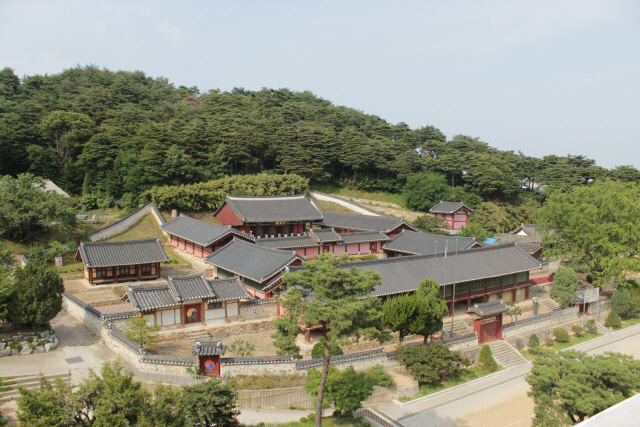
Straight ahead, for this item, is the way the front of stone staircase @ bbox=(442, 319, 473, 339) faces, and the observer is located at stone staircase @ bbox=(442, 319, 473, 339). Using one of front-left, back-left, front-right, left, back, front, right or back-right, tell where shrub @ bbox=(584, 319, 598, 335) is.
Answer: left

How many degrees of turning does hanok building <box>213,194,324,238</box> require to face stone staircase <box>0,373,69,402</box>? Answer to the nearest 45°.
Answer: approximately 45° to its right

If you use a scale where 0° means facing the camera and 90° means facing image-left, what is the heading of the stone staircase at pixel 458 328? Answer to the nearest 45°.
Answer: approximately 315°

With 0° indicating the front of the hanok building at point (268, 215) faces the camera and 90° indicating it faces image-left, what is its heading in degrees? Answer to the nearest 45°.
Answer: approximately 315°

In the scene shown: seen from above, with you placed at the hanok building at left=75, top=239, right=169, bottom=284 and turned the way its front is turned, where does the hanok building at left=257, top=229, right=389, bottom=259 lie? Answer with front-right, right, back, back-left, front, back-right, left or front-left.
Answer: left

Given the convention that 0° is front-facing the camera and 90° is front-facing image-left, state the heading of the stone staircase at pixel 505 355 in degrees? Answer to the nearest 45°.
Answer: approximately 315°

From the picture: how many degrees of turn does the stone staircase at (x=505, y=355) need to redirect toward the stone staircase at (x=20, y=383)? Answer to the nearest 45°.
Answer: approximately 90° to its right

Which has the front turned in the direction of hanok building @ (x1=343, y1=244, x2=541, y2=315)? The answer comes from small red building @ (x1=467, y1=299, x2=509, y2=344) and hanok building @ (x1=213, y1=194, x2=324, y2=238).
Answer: hanok building @ (x1=213, y1=194, x2=324, y2=238)

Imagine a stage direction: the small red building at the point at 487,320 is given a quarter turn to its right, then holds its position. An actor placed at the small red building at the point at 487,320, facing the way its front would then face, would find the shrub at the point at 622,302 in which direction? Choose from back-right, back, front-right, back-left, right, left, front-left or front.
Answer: back
